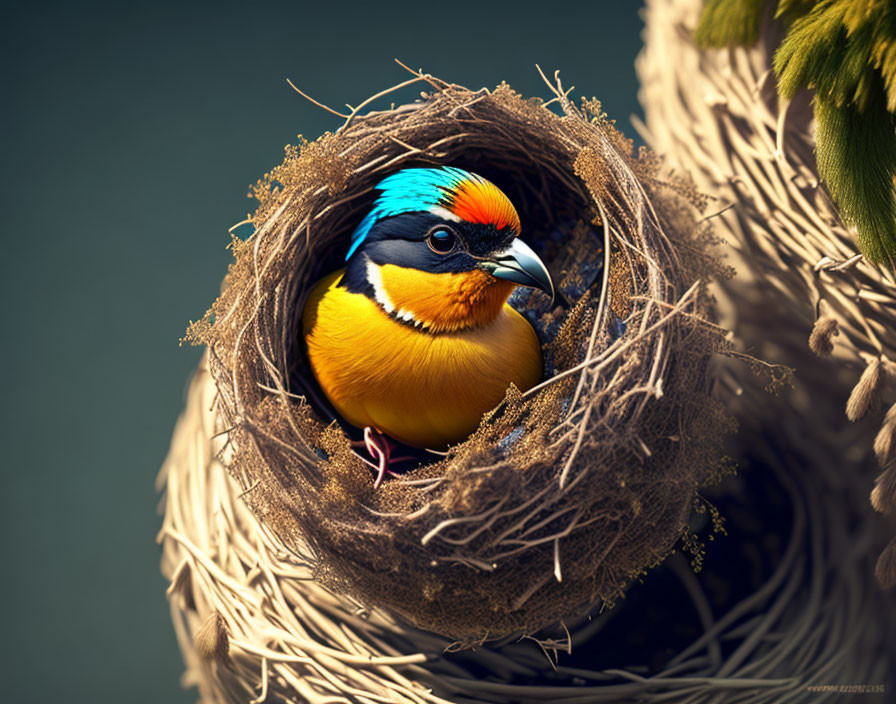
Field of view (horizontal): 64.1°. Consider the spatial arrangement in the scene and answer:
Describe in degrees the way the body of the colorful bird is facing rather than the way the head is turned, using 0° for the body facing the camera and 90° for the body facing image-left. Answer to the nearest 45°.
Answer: approximately 315°

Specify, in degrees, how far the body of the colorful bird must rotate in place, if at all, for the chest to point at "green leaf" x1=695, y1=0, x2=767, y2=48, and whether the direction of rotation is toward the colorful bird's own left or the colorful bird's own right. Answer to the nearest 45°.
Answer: approximately 45° to the colorful bird's own left
